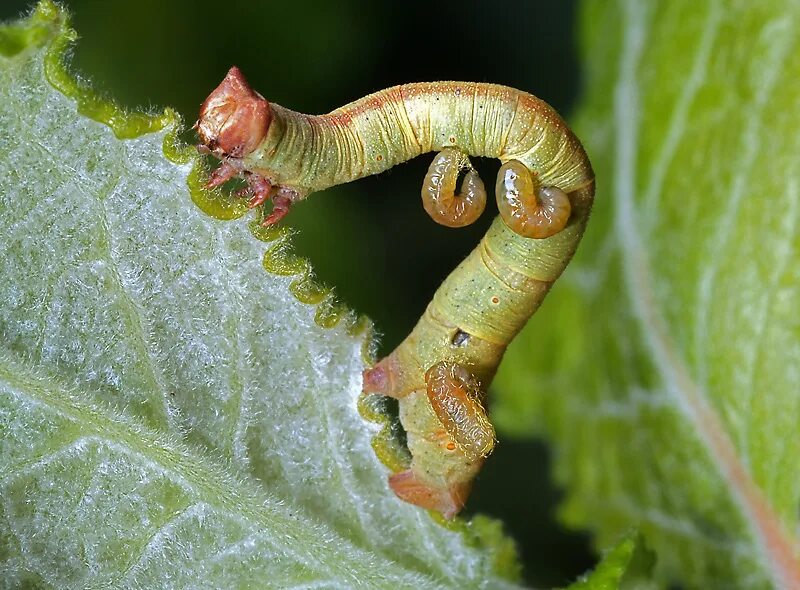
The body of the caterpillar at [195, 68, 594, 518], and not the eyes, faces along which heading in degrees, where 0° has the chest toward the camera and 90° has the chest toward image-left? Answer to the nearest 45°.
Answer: approximately 90°

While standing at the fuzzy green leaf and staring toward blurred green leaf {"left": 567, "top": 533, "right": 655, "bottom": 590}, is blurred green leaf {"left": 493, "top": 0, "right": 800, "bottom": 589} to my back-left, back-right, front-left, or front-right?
front-left

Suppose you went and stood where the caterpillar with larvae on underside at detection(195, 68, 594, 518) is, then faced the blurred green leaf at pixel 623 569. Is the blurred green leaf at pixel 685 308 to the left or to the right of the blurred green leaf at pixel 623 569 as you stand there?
left

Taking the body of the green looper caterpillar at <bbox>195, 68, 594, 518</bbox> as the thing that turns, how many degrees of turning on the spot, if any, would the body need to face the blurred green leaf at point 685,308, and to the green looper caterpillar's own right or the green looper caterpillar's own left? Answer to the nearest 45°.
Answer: approximately 135° to the green looper caterpillar's own right

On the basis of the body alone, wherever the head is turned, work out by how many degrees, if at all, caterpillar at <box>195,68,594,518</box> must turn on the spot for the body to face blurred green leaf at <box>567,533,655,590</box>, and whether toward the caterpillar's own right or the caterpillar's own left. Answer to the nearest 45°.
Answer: approximately 180°
